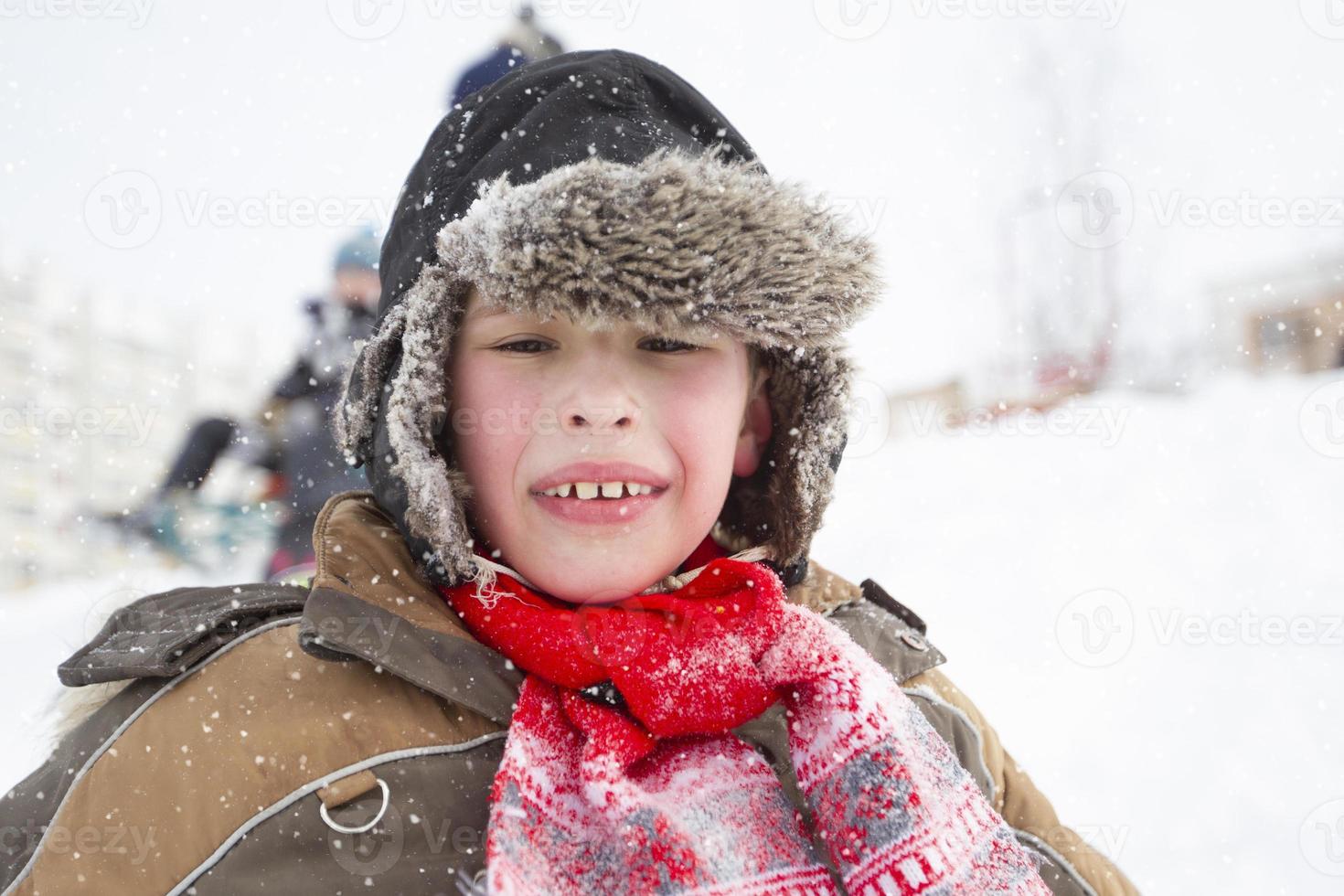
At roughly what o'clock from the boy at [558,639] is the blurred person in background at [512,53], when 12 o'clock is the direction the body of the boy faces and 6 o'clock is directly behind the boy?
The blurred person in background is roughly at 6 o'clock from the boy.

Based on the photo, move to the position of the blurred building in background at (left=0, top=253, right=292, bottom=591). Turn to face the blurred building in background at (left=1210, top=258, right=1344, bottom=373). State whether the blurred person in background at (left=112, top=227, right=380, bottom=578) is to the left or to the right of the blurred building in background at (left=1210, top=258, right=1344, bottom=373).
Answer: right

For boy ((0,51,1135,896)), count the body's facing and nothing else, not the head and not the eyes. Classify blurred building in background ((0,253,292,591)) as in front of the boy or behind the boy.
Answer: behind

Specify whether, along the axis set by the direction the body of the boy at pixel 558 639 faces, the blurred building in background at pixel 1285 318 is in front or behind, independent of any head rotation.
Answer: behind

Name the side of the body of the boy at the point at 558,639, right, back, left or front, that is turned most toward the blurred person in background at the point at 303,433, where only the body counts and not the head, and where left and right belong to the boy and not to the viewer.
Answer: back

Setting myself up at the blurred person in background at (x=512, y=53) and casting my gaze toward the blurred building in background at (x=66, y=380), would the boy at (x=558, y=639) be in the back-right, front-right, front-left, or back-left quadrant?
back-left

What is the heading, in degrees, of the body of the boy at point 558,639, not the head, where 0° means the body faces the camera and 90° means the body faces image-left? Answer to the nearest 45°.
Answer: approximately 0°
